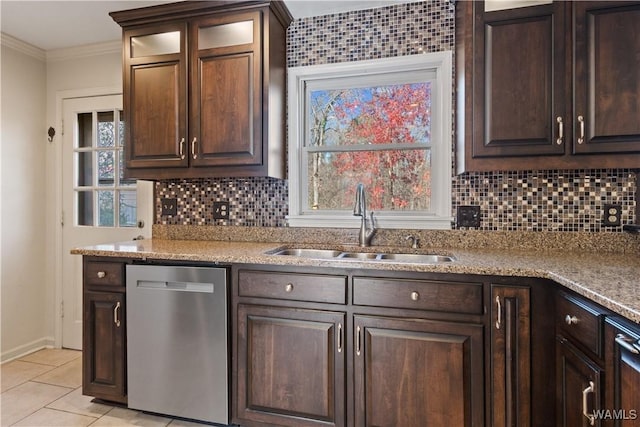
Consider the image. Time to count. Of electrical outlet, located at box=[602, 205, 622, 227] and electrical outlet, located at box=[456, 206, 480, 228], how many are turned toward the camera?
2

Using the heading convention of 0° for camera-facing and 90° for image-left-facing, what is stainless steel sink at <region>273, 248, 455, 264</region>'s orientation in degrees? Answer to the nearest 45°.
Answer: approximately 0°

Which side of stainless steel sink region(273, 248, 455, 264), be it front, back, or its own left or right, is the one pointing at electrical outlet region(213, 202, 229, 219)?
right

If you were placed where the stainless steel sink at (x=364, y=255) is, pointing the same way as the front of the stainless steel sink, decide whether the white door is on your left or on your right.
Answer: on your right
